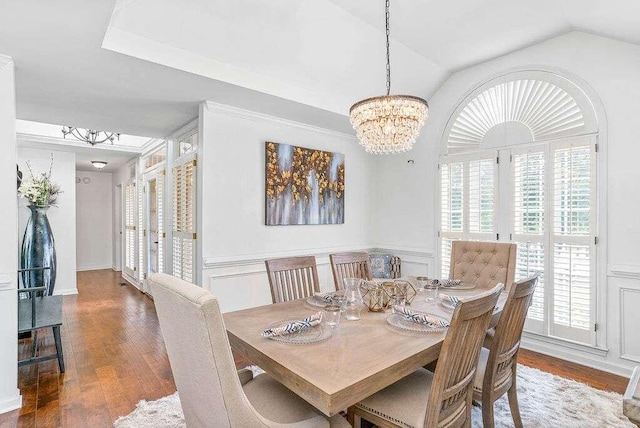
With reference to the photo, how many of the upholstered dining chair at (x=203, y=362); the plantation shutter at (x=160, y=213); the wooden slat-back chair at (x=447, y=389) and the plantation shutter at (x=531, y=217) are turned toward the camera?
1

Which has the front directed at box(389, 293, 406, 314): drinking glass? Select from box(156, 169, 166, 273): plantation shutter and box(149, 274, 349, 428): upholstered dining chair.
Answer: the upholstered dining chair

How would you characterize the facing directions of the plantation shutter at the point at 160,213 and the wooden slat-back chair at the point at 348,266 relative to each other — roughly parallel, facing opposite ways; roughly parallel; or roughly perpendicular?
roughly perpendicular

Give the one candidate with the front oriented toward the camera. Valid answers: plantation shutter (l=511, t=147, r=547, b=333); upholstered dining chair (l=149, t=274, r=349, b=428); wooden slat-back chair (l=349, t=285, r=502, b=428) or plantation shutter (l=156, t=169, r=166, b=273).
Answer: plantation shutter (l=511, t=147, r=547, b=333)

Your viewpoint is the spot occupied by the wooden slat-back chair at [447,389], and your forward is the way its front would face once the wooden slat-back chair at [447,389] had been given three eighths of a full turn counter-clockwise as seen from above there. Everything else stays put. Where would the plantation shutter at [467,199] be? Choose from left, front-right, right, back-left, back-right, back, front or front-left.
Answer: back

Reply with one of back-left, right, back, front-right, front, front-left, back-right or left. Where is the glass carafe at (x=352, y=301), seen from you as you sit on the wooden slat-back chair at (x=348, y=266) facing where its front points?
front-right

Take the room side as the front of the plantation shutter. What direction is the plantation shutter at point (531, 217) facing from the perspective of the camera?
toward the camera

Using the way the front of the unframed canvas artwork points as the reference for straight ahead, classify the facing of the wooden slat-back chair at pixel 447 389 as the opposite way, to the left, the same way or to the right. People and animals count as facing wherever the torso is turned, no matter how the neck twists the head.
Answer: the opposite way

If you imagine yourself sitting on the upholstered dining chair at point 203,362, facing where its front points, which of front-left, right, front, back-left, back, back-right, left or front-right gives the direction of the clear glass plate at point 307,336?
front

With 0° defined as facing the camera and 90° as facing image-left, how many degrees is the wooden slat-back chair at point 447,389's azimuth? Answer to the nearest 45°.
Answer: approximately 135°

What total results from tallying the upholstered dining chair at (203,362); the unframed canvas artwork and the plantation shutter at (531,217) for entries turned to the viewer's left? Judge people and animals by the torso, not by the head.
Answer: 0

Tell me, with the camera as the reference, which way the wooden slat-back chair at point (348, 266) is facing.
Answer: facing the viewer and to the right of the viewer

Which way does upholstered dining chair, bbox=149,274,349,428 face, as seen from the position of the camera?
facing away from the viewer and to the right of the viewer

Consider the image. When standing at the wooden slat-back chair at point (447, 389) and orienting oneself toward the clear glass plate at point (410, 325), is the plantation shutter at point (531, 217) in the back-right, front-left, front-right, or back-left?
front-right

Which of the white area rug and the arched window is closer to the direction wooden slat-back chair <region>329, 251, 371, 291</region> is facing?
the white area rug

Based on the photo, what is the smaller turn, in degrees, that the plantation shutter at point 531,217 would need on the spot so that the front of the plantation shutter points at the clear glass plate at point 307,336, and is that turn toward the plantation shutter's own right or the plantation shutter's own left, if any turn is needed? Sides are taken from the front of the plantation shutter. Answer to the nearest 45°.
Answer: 0° — it already faces it

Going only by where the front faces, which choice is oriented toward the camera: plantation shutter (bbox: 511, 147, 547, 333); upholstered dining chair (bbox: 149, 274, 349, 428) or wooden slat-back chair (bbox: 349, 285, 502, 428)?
the plantation shutter
